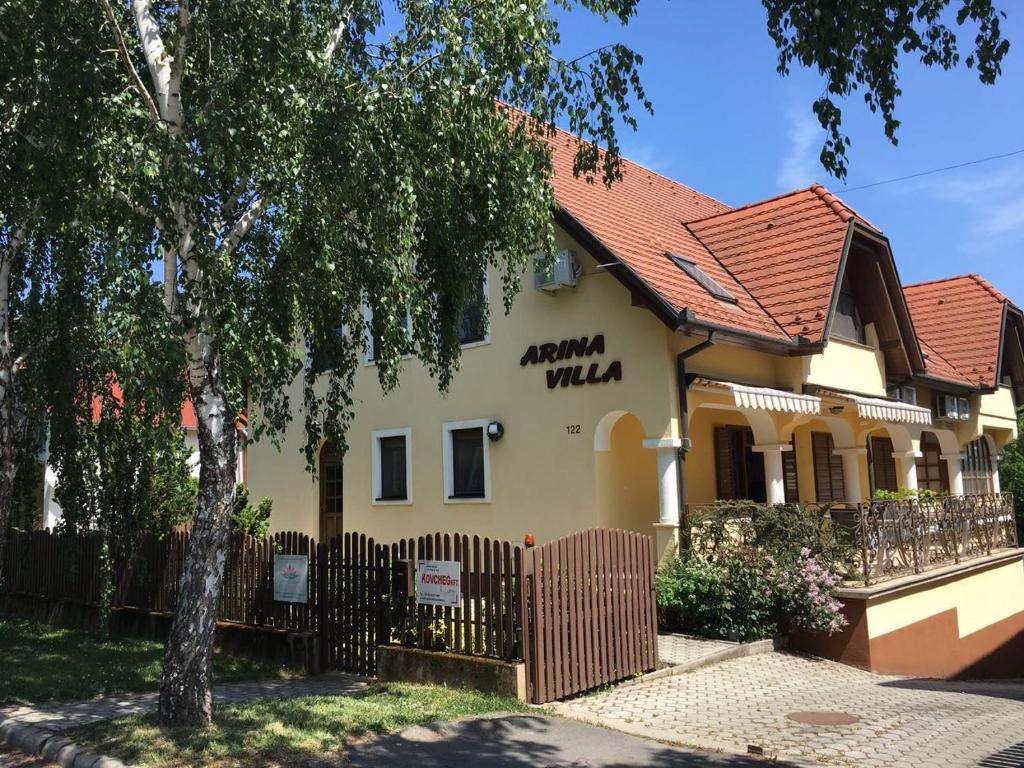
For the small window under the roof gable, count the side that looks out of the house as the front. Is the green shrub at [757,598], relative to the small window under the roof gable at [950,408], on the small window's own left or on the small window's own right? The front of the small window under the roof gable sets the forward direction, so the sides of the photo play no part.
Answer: on the small window's own right

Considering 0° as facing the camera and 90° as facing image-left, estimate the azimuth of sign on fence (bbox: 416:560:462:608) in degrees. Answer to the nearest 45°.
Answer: approximately 45°

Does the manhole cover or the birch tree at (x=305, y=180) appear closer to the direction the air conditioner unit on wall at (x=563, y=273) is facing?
the birch tree

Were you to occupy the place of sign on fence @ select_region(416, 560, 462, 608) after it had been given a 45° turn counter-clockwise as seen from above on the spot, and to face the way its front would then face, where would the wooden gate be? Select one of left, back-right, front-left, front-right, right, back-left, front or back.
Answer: left

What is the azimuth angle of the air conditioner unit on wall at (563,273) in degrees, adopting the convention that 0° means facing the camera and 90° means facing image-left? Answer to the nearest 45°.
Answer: approximately 45°

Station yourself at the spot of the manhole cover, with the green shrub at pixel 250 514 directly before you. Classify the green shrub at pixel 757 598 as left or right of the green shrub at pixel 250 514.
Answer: right

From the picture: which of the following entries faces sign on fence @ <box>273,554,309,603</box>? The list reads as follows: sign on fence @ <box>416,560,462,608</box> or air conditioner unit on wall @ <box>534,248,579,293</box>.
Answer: the air conditioner unit on wall
